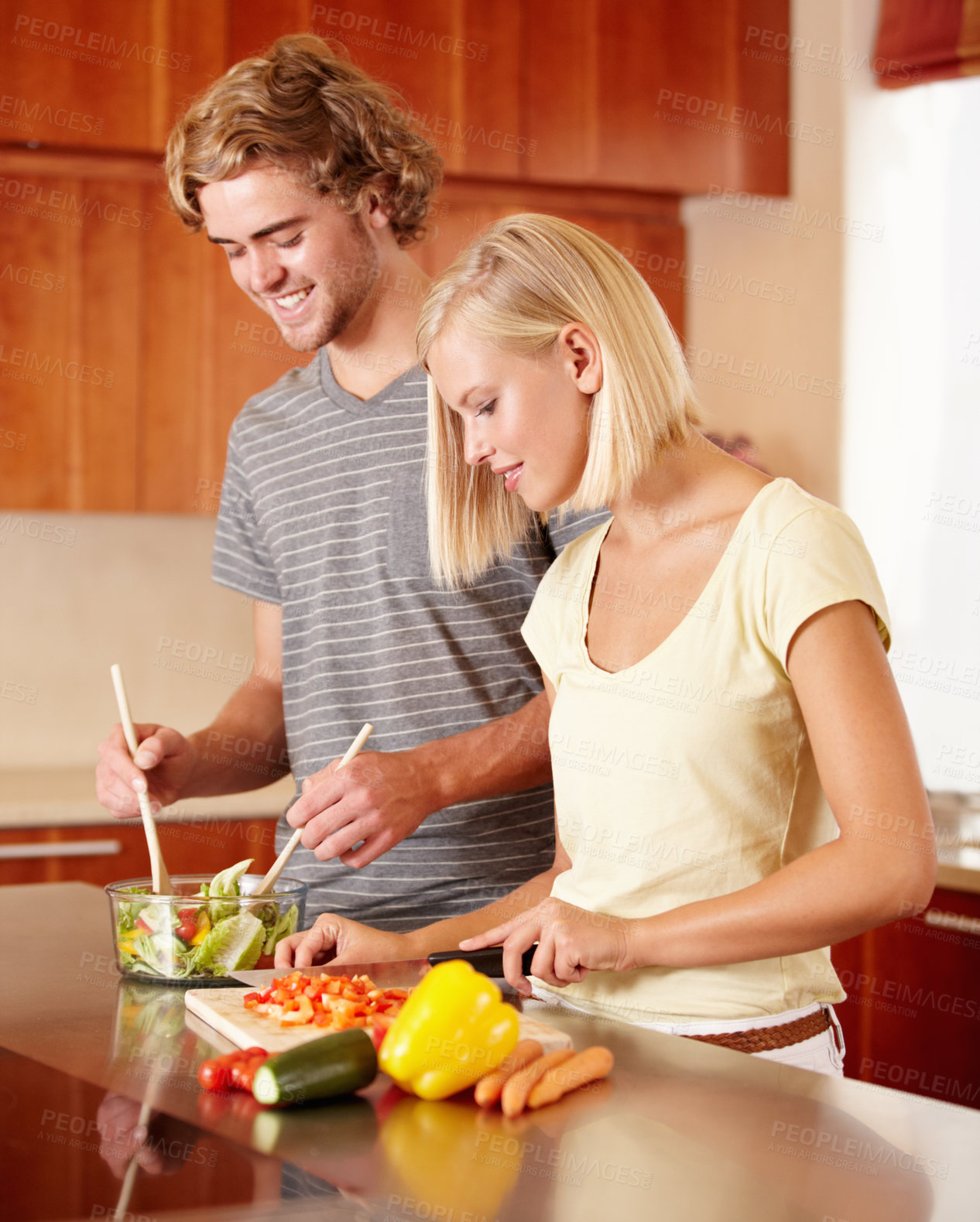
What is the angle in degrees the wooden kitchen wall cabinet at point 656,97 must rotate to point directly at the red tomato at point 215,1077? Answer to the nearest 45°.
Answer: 0° — it already faces it

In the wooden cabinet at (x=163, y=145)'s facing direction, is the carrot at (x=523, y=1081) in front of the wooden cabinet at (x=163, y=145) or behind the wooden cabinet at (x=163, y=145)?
in front

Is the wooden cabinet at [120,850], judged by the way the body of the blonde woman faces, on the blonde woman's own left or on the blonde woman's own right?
on the blonde woman's own right

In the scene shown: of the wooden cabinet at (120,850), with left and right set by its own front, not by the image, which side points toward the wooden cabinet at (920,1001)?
left

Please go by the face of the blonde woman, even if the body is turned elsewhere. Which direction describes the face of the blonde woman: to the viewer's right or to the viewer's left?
to the viewer's left

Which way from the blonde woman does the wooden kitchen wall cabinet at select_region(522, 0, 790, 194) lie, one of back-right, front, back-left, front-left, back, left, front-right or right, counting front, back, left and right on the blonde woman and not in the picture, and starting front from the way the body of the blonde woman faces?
back-right

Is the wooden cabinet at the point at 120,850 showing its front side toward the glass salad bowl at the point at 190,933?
yes
